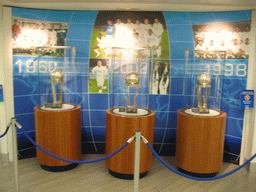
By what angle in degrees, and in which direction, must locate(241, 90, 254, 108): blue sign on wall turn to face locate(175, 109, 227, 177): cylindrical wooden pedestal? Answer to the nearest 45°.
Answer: approximately 45° to its right

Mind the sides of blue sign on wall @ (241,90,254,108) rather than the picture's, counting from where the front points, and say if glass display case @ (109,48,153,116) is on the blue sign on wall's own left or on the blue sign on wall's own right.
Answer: on the blue sign on wall's own right

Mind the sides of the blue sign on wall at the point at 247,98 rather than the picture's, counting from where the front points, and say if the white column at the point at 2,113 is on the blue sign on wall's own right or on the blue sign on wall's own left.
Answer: on the blue sign on wall's own right

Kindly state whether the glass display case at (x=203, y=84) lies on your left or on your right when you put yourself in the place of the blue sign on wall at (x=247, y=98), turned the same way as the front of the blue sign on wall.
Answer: on your right

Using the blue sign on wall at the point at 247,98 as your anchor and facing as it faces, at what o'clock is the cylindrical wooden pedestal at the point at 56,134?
The cylindrical wooden pedestal is roughly at 2 o'clock from the blue sign on wall.

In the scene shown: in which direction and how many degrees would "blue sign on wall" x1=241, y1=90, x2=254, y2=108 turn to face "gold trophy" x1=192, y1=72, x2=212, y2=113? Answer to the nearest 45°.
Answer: approximately 45° to its right

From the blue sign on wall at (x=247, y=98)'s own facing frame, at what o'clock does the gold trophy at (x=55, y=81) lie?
The gold trophy is roughly at 2 o'clock from the blue sign on wall.

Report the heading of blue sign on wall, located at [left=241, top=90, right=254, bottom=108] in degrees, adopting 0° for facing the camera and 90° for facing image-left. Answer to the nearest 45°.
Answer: approximately 0°
